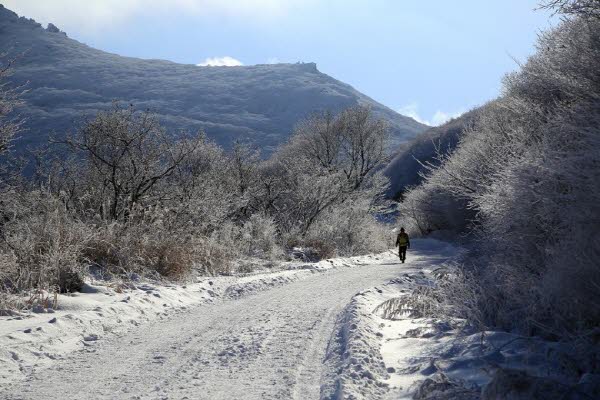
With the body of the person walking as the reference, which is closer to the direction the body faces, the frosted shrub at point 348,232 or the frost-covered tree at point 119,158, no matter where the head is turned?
the frosted shrub

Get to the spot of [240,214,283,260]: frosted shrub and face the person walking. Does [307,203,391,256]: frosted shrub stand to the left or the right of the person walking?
left

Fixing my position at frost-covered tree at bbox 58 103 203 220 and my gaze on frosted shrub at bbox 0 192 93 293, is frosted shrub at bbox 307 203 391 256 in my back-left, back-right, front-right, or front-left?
back-left

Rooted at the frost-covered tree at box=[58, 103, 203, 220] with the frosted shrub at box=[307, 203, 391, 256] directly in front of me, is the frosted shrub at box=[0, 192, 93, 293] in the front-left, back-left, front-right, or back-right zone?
back-right

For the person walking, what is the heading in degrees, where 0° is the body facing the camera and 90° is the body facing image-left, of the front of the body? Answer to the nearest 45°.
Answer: approximately 180°

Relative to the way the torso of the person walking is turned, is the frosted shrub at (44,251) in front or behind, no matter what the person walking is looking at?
behind

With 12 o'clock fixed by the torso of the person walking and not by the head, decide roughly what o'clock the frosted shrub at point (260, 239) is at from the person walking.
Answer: The frosted shrub is roughly at 8 o'clock from the person walking.

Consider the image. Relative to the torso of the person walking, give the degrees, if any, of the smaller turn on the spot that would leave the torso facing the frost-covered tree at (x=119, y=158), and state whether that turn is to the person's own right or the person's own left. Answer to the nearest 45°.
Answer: approximately 135° to the person's own left
